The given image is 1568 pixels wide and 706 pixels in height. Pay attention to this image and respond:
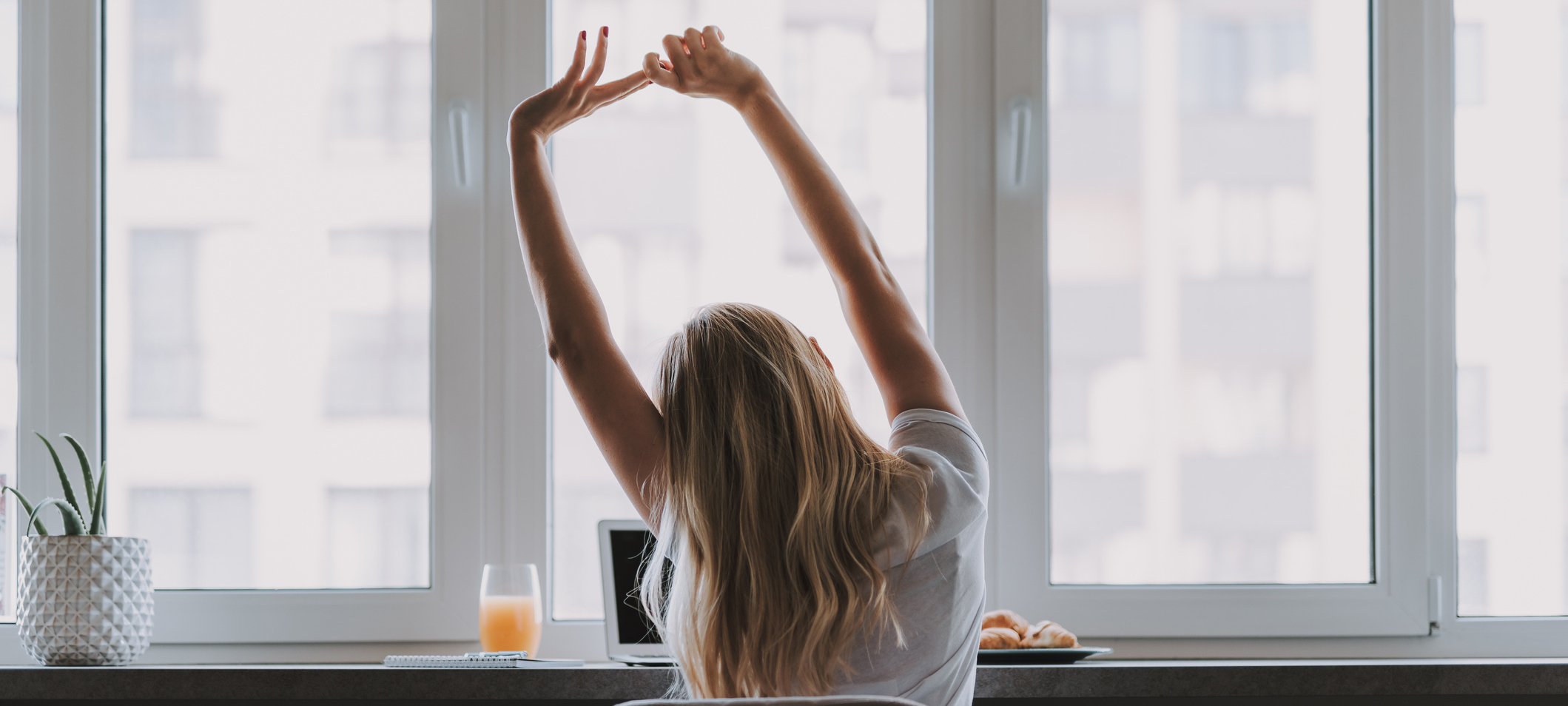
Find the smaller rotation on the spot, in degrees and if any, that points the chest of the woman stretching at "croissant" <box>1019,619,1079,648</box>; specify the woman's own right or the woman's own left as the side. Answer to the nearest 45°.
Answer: approximately 45° to the woman's own right

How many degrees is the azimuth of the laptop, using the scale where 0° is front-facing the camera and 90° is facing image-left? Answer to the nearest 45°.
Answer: approximately 0°

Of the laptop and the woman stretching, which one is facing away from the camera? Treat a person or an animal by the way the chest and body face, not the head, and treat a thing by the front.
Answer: the woman stretching

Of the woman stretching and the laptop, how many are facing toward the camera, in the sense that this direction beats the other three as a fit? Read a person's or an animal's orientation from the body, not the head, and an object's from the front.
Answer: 1

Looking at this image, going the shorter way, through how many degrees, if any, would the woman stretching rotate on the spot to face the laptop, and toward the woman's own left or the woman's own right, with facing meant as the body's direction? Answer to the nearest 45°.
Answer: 0° — they already face it

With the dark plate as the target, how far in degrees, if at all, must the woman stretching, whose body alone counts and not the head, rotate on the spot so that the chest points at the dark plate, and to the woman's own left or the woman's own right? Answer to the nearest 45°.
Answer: approximately 45° to the woman's own right

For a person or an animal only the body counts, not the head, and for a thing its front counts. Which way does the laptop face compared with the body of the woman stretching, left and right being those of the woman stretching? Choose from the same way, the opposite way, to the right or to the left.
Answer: the opposite way

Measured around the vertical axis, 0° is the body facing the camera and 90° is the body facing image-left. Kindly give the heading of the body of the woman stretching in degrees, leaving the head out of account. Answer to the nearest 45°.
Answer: approximately 180°

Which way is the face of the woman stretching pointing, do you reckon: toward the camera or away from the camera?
away from the camera

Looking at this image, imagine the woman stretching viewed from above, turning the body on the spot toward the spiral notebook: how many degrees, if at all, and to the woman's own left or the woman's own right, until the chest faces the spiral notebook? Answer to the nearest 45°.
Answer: approximately 45° to the woman's own left

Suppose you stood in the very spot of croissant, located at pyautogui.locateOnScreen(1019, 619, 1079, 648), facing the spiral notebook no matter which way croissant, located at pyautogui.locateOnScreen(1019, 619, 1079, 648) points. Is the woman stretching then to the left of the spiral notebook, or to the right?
left
